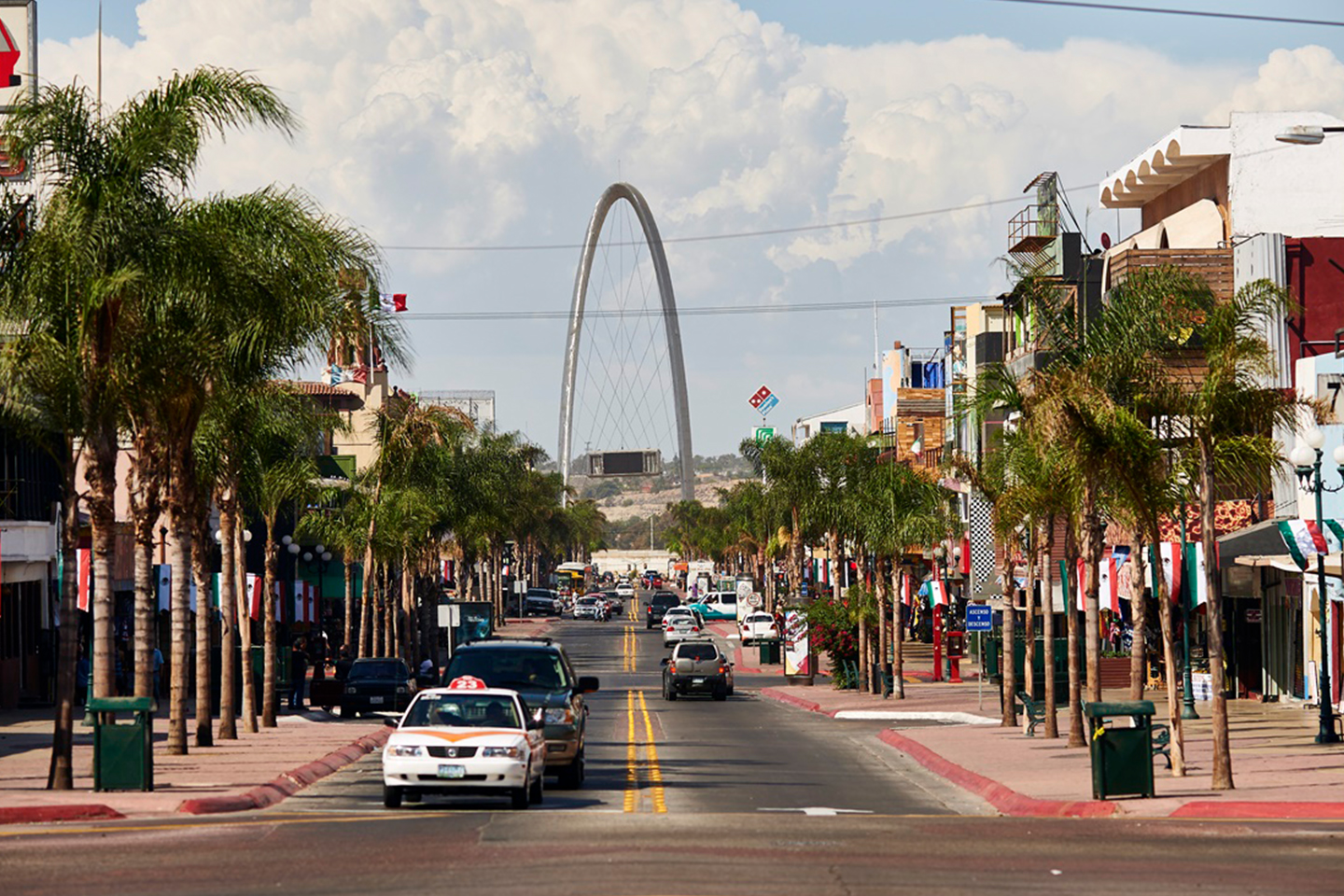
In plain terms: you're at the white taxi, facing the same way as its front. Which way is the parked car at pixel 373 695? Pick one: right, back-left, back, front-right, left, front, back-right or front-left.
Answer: back

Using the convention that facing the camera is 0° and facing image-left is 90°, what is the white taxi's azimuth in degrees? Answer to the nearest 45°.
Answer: approximately 0°

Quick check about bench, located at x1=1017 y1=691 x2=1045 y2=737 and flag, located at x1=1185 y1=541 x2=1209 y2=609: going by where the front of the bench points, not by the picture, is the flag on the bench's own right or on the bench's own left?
on the bench's own left

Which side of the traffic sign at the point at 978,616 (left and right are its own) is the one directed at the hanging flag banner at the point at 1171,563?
left

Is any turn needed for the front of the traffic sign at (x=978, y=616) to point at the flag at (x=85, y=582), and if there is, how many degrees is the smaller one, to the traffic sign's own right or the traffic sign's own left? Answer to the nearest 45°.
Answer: approximately 90° to the traffic sign's own right

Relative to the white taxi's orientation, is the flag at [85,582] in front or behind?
behind
